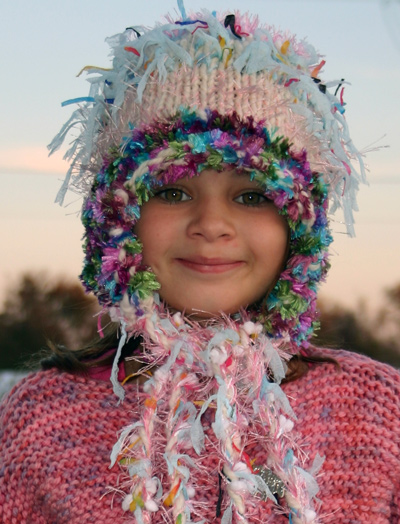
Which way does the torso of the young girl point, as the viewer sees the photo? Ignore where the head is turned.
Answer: toward the camera

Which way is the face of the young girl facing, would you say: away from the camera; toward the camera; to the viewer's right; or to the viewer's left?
toward the camera
